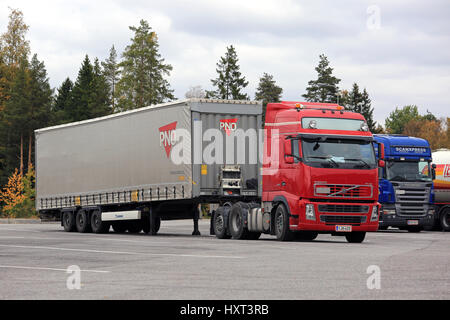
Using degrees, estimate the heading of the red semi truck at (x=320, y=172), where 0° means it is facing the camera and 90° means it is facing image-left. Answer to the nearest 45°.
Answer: approximately 315°

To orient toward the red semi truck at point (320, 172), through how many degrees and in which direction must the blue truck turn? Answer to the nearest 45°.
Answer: approximately 45° to its right

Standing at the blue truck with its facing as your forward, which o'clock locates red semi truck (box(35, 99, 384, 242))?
The red semi truck is roughly at 3 o'clock from the blue truck.

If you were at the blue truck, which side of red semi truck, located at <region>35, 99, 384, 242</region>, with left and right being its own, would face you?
left

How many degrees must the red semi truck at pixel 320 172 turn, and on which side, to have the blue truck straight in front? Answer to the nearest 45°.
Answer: approximately 135° to its left

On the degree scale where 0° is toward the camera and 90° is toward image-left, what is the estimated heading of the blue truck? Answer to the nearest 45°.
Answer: approximately 315°
